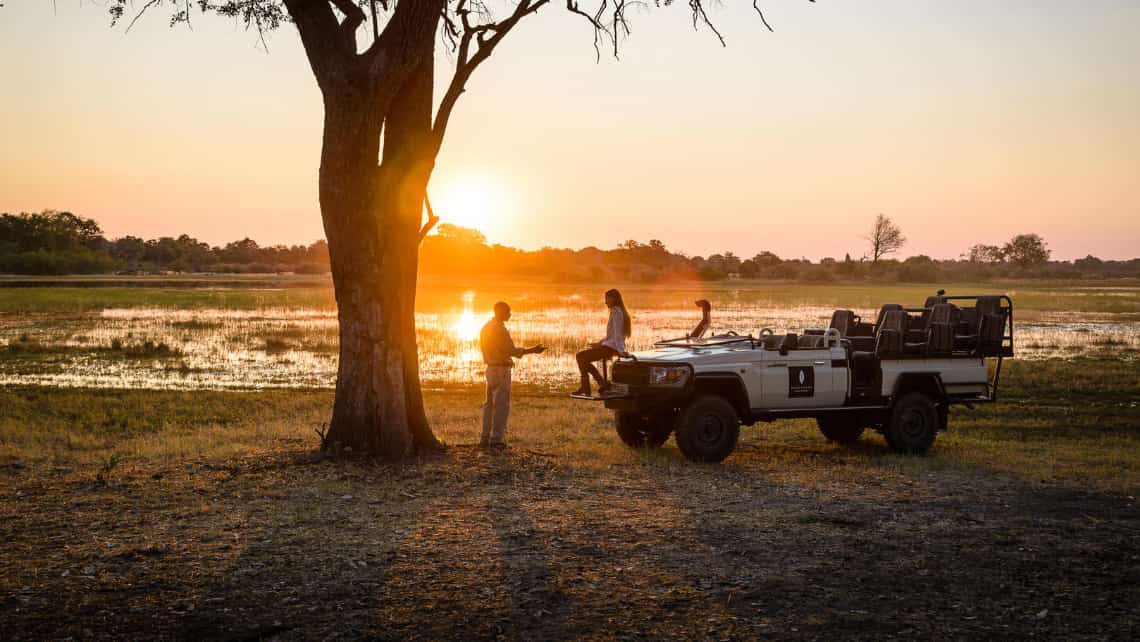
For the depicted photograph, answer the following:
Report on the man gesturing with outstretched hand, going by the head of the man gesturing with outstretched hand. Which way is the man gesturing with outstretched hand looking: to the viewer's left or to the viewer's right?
to the viewer's right

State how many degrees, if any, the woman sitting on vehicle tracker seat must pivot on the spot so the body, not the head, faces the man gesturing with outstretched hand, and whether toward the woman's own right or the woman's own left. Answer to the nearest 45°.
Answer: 0° — they already face them

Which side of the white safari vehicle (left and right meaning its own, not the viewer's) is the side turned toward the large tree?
front

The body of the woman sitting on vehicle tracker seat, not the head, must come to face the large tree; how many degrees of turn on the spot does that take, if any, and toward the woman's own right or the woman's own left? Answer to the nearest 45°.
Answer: approximately 45° to the woman's own left

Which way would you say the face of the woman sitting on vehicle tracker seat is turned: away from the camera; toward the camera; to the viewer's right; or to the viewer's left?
to the viewer's left

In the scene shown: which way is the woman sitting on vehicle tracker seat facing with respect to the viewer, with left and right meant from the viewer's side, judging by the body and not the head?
facing to the left of the viewer

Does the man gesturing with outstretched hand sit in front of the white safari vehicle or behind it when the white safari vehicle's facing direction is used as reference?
in front
